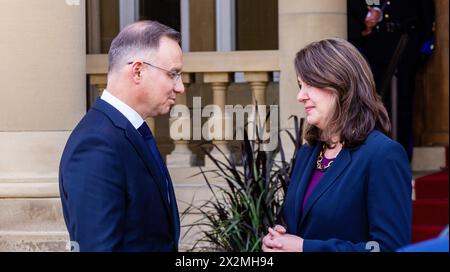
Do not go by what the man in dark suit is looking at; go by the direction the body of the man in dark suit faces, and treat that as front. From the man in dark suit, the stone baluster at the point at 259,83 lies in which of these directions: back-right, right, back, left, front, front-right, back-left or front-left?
left

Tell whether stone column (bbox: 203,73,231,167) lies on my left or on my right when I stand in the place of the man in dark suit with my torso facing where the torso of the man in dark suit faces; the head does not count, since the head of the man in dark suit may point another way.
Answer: on my left

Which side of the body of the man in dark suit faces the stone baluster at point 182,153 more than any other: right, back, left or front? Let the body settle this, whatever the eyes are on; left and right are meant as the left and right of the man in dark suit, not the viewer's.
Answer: left

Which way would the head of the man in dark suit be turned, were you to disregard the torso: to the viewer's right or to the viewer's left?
to the viewer's right

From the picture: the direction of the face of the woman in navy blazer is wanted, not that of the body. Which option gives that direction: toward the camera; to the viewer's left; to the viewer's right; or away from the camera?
to the viewer's left

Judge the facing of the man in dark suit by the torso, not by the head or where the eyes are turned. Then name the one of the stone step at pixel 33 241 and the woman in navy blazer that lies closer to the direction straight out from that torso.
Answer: the woman in navy blazer

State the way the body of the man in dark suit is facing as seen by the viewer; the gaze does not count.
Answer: to the viewer's right

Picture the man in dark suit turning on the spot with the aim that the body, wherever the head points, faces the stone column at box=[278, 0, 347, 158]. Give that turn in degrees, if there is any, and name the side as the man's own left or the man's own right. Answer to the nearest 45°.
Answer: approximately 90° to the man's own left
